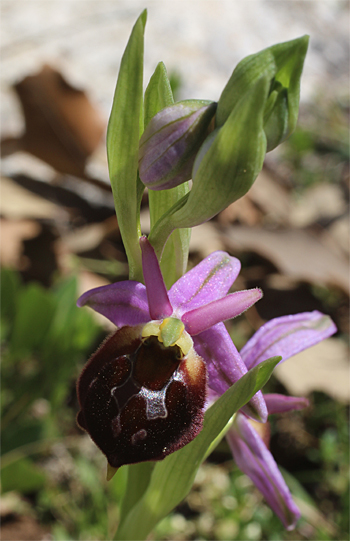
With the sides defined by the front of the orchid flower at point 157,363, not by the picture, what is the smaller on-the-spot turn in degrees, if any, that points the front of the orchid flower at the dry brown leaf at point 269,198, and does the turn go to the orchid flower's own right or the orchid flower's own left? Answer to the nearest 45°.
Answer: approximately 180°

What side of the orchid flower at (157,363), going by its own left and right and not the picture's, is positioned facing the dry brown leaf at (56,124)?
back

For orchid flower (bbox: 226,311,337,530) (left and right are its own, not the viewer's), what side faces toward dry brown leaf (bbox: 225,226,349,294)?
left

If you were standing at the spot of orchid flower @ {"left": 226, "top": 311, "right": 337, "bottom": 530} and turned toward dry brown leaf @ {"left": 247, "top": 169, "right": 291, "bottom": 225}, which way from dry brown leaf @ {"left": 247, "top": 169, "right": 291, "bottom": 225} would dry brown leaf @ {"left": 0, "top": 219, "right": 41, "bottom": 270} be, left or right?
left

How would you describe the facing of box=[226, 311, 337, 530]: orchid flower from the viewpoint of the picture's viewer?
facing to the right of the viewer

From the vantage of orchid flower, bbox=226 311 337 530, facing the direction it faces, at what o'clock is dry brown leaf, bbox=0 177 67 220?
The dry brown leaf is roughly at 8 o'clock from the orchid flower.

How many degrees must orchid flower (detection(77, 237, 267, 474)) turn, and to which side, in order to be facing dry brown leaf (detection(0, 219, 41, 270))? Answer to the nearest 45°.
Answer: approximately 180°

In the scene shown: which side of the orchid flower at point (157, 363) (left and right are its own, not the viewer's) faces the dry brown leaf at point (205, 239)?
back

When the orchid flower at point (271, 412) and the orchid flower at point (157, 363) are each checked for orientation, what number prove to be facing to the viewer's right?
1

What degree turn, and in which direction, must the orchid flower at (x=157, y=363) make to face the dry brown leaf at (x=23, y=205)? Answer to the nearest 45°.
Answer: approximately 180°

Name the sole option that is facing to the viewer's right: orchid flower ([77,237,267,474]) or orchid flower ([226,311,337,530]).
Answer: orchid flower ([226,311,337,530])

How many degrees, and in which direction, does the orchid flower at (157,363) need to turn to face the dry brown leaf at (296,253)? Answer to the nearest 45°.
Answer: approximately 135° to its left
